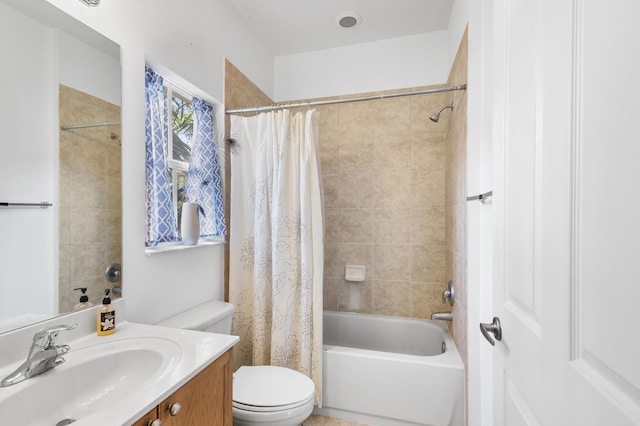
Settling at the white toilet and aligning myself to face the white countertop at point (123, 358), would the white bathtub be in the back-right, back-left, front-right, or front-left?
back-left

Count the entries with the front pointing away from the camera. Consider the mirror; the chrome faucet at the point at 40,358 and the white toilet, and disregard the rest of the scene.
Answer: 0

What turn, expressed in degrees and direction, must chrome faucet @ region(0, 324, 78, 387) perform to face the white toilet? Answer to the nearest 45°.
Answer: approximately 45° to its left

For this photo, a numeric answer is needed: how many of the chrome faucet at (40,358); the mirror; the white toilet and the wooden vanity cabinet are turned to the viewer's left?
0

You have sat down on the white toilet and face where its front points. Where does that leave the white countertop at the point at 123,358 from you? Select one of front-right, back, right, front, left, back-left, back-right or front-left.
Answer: right

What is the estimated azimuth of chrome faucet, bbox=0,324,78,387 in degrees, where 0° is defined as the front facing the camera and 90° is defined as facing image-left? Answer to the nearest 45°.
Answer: approximately 315°

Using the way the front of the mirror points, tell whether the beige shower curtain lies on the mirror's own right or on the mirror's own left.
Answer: on the mirror's own left

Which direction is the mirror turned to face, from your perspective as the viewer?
facing the viewer and to the right of the viewer
